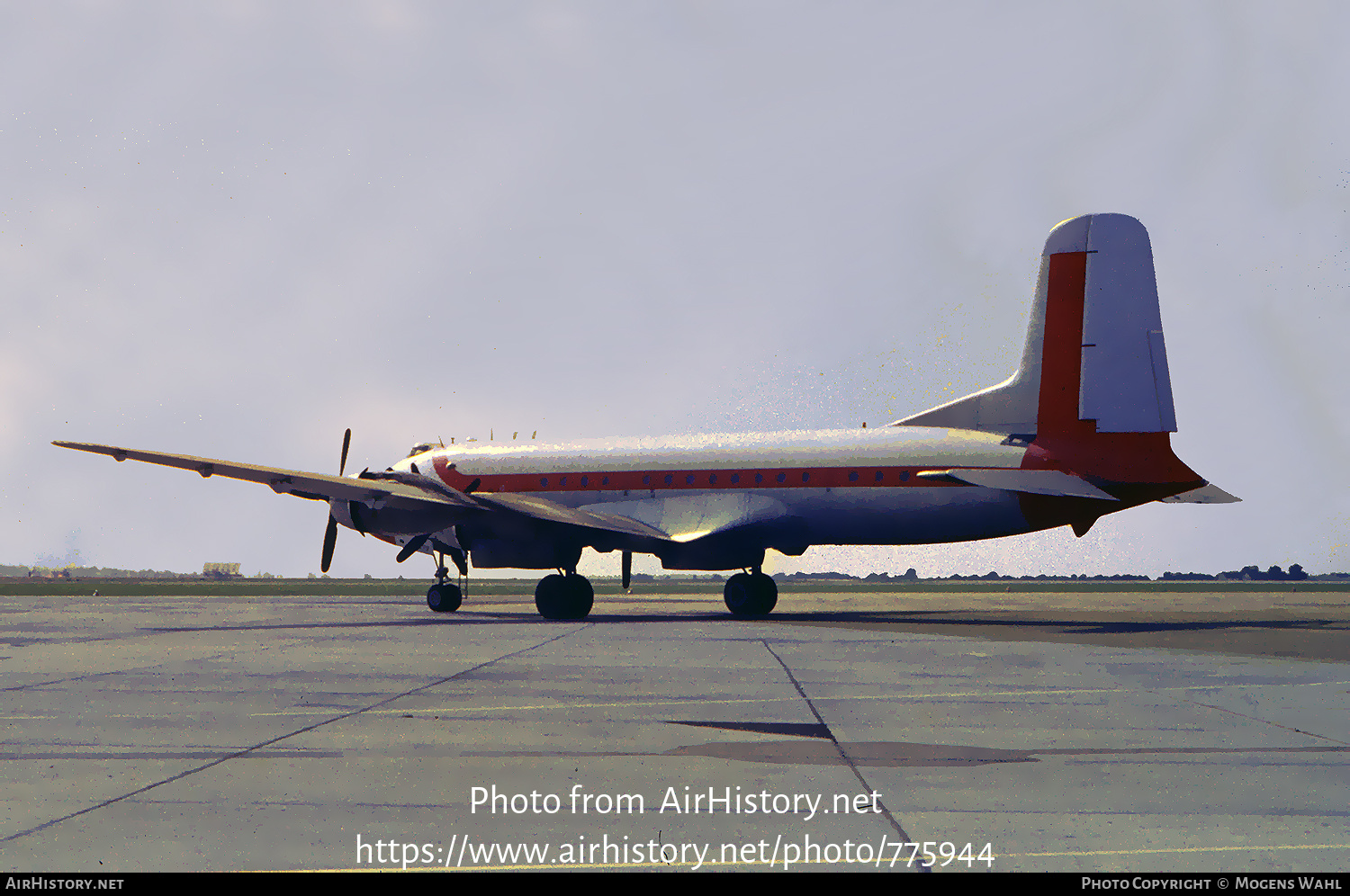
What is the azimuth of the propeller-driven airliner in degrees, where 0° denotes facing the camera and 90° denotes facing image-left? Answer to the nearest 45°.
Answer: approximately 135°
